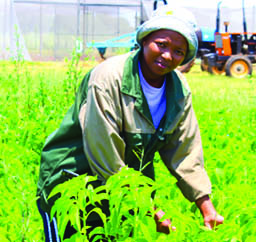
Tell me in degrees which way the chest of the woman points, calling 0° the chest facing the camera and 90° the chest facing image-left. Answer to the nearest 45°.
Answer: approximately 315°
